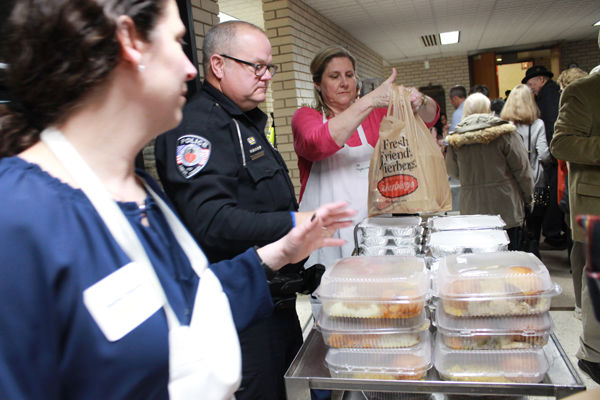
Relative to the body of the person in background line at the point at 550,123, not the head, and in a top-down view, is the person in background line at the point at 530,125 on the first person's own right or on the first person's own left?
on the first person's own left

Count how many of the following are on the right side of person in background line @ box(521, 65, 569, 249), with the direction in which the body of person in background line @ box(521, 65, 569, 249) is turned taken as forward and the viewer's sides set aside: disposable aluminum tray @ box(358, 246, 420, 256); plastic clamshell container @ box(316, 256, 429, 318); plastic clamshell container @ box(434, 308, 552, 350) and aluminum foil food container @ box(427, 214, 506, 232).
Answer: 0

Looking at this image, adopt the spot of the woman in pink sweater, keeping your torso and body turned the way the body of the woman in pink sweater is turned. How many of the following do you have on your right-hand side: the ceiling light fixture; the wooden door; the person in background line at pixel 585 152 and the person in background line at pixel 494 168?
0

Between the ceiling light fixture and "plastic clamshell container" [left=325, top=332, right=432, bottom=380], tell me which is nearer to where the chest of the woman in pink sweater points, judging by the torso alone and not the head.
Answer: the plastic clamshell container

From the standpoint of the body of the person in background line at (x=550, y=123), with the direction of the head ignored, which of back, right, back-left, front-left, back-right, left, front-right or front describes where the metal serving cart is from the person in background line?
left

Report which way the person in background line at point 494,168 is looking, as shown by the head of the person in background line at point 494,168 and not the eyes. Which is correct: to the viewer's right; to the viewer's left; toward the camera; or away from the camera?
away from the camera

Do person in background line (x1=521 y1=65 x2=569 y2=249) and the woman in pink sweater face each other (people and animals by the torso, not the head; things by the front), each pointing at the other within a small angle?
no

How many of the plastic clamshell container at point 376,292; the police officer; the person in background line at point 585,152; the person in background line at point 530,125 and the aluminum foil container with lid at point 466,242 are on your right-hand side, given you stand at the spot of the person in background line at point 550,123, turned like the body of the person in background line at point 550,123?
0

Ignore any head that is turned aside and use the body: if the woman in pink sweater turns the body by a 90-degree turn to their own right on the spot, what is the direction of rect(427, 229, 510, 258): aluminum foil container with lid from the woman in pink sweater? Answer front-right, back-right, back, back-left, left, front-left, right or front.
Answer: left

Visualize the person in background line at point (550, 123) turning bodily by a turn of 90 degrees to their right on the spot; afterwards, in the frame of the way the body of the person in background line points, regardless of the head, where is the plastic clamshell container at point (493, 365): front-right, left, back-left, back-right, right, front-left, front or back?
back

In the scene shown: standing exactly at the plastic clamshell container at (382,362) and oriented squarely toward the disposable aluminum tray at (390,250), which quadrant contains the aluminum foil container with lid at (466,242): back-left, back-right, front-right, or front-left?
front-right

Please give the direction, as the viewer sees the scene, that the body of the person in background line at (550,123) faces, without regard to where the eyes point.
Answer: to the viewer's left

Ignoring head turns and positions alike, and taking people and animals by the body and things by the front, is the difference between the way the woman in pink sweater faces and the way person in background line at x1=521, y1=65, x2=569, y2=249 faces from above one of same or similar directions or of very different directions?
very different directions

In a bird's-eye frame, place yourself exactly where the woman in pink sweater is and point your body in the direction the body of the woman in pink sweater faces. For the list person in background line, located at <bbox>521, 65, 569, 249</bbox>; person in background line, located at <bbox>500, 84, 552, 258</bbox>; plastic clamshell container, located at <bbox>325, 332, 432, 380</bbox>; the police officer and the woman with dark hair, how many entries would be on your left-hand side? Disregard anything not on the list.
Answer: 2

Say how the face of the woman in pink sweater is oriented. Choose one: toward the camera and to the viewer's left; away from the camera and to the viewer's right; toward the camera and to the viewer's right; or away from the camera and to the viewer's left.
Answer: toward the camera and to the viewer's right

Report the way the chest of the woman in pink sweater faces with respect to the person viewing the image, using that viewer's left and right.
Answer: facing the viewer and to the right of the viewer

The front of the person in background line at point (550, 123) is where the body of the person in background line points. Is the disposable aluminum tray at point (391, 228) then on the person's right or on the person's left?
on the person's left
